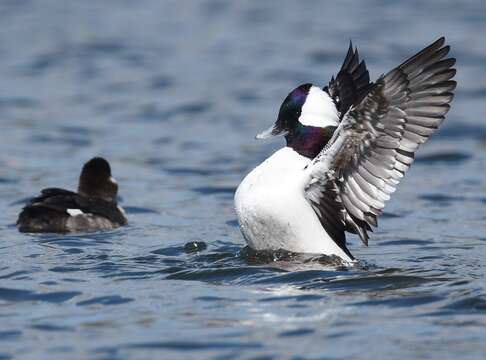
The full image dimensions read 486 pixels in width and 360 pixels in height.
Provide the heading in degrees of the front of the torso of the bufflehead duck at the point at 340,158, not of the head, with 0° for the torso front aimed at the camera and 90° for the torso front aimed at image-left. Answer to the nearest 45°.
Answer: approximately 90°

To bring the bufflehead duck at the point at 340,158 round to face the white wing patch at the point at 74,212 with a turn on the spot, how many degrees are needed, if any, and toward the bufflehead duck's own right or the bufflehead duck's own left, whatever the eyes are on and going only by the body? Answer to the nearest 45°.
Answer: approximately 45° to the bufflehead duck's own right

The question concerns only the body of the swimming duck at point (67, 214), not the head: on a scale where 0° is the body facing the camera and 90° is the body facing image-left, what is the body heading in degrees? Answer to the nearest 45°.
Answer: approximately 270°
